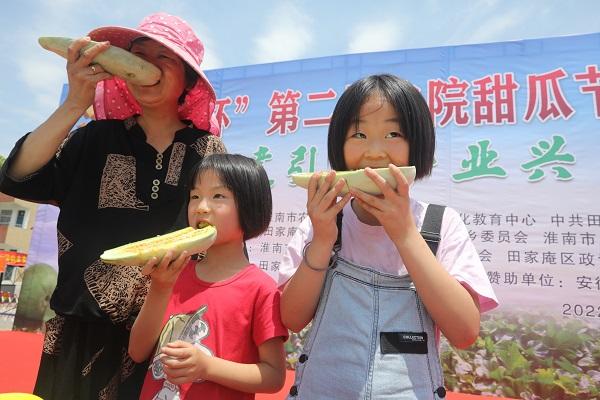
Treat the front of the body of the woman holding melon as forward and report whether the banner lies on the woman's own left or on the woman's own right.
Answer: on the woman's own left

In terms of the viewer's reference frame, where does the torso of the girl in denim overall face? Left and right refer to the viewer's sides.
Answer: facing the viewer

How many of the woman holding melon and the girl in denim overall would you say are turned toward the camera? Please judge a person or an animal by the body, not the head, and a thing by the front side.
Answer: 2

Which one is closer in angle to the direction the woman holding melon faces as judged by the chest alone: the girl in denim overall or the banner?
the girl in denim overall

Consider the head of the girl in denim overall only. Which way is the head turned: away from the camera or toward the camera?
toward the camera

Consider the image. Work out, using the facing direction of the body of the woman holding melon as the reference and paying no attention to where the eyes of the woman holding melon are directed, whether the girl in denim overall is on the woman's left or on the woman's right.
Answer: on the woman's left

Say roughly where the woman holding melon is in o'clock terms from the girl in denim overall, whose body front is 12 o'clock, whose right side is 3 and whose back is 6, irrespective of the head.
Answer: The woman holding melon is roughly at 3 o'clock from the girl in denim overall.

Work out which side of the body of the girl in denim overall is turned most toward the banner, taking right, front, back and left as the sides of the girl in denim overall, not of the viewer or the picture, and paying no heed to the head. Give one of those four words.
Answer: back
